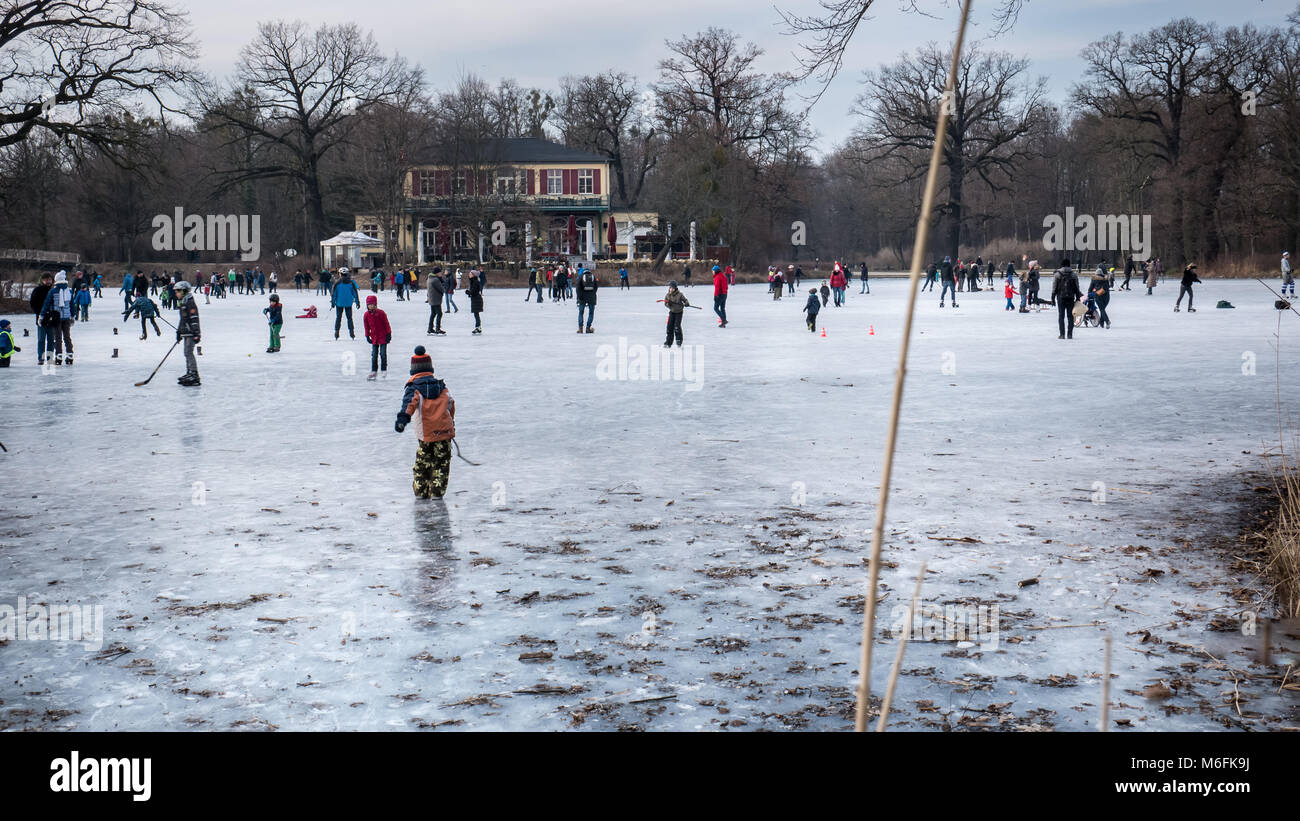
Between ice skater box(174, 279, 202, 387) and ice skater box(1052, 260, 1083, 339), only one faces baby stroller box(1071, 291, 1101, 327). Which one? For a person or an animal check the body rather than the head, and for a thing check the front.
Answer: ice skater box(1052, 260, 1083, 339)

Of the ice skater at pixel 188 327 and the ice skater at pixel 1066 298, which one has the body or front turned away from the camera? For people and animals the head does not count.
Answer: the ice skater at pixel 1066 298

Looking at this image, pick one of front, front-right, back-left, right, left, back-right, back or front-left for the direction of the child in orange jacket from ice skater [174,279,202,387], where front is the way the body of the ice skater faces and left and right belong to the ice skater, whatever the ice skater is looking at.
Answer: left

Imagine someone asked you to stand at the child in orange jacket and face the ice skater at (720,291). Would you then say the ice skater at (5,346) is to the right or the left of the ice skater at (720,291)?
left

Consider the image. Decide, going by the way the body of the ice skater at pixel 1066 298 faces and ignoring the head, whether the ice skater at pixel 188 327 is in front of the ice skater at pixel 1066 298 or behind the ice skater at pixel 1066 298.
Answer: behind

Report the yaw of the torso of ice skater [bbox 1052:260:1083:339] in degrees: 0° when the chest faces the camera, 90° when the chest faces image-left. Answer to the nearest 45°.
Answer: approximately 180°

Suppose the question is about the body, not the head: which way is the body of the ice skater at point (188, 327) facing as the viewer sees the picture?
to the viewer's left

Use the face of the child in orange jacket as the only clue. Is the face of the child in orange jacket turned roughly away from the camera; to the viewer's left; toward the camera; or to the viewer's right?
away from the camera

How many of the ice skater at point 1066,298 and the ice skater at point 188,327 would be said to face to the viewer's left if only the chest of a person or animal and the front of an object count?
1

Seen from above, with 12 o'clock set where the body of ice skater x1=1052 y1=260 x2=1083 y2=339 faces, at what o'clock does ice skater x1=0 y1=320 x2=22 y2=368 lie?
ice skater x1=0 y1=320 x2=22 y2=368 is roughly at 8 o'clock from ice skater x1=1052 y1=260 x2=1083 y2=339.

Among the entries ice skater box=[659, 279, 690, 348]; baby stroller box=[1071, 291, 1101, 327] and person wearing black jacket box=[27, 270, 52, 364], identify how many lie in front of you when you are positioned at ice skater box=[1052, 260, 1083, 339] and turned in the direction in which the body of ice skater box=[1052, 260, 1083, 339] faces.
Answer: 1

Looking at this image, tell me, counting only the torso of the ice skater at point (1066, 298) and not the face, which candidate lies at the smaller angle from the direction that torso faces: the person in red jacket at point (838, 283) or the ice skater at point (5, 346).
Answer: the person in red jacket

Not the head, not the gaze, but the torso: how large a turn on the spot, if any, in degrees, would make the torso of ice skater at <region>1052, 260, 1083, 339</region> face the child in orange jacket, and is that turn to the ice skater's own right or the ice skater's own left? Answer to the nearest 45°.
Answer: approximately 180°
